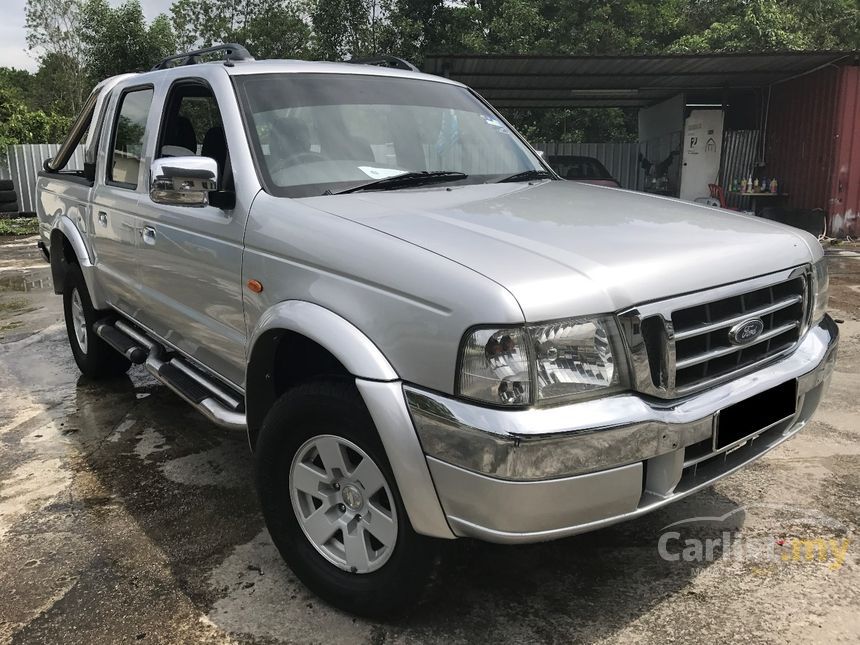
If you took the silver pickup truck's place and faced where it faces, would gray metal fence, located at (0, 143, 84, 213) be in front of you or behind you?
behind

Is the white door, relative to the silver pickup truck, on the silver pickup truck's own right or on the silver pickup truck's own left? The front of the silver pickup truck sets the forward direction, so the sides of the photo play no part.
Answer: on the silver pickup truck's own left

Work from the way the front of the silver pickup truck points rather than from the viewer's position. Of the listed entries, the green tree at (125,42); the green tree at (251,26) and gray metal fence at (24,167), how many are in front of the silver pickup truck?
0

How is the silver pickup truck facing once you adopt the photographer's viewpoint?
facing the viewer and to the right of the viewer

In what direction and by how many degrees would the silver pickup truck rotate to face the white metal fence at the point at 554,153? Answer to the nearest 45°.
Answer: approximately 135° to its left

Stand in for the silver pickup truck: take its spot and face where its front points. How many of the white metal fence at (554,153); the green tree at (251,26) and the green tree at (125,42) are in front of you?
0

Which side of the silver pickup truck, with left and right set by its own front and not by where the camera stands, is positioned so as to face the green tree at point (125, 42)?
back

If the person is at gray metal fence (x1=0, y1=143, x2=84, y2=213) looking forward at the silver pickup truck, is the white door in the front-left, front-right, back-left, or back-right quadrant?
front-left

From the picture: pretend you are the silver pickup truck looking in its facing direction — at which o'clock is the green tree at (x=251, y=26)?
The green tree is roughly at 7 o'clock from the silver pickup truck.
